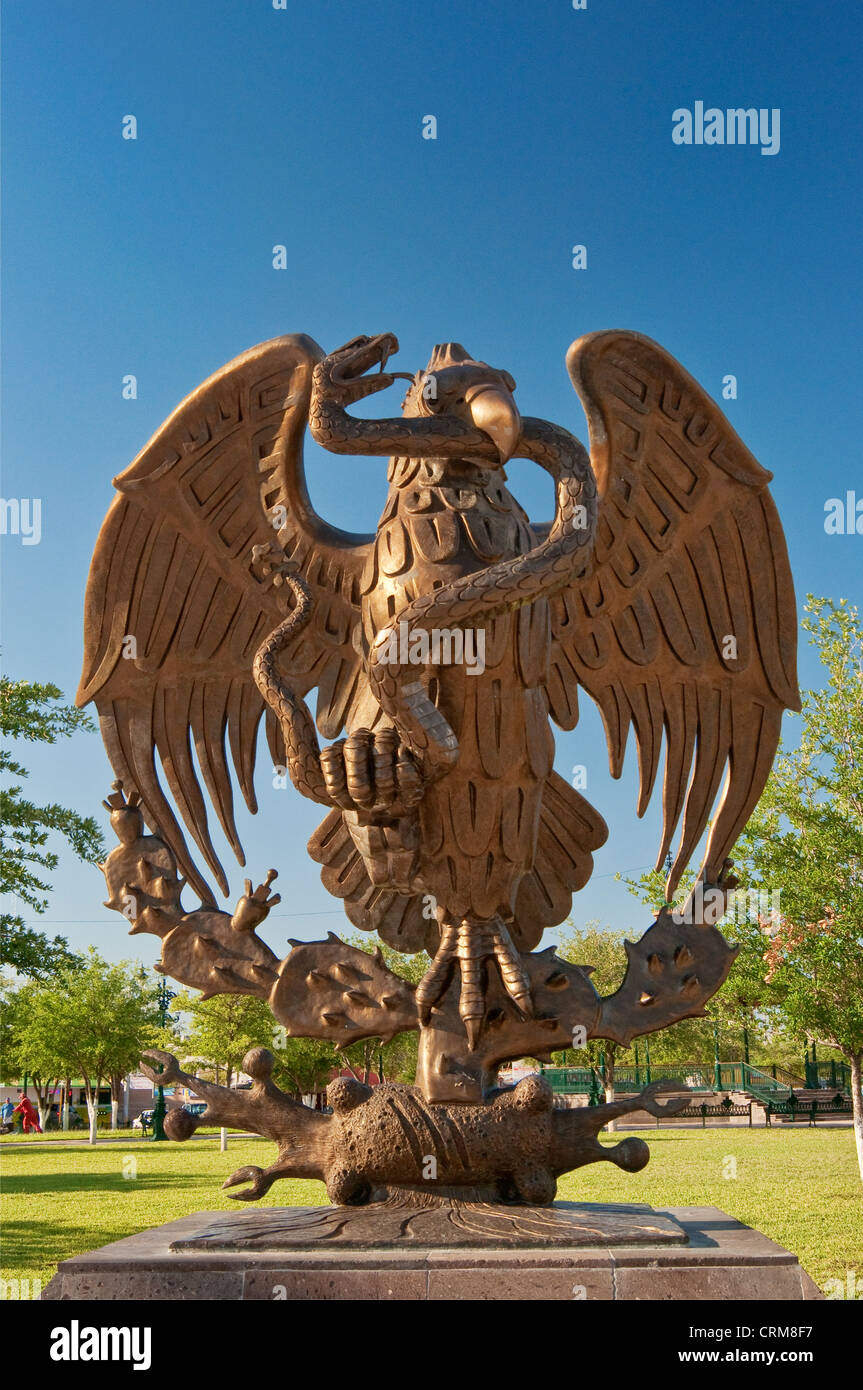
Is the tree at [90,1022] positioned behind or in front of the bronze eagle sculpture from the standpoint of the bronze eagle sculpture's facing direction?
behind

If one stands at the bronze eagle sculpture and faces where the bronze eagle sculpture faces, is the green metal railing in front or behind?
behind

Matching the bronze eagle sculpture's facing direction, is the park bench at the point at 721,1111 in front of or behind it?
behind
